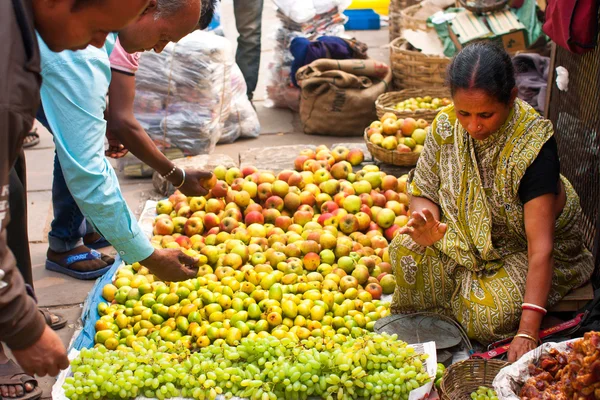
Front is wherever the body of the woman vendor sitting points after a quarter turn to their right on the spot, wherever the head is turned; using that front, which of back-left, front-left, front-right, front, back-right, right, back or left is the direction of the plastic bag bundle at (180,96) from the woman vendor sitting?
front

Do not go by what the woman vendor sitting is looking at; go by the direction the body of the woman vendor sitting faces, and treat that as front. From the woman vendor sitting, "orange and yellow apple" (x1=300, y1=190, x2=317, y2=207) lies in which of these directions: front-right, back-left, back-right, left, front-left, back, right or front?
right

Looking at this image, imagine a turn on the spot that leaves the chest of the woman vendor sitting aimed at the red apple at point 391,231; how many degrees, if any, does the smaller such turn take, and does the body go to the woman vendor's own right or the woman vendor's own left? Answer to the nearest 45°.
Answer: approximately 90° to the woman vendor's own right

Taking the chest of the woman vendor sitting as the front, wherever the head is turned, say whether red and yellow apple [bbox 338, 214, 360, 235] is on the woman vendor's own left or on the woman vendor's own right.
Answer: on the woman vendor's own right

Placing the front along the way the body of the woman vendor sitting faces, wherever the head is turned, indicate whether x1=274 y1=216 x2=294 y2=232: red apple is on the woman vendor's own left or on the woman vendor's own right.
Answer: on the woman vendor's own right

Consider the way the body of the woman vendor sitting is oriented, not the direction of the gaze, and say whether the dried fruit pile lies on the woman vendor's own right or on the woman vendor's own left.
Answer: on the woman vendor's own left

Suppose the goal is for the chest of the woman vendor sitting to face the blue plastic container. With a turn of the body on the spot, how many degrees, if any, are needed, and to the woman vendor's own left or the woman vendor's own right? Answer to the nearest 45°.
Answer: approximately 135° to the woman vendor's own right

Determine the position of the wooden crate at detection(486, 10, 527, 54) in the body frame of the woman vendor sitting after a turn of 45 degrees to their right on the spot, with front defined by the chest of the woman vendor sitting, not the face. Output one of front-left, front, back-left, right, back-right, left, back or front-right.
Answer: right

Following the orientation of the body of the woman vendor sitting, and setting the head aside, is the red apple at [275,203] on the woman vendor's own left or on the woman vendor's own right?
on the woman vendor's own right

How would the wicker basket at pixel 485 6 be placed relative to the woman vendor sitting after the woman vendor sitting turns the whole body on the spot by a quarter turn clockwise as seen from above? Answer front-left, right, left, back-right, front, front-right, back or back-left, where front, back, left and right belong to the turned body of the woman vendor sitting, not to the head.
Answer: front-right

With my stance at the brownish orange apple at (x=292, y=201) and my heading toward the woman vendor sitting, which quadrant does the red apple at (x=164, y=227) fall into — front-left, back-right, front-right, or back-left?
back-right

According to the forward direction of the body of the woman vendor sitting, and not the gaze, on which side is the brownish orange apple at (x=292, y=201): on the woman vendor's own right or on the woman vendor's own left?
on the woman vendor's own right

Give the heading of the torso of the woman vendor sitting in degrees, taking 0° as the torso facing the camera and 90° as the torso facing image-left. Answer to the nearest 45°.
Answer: approximately 45°

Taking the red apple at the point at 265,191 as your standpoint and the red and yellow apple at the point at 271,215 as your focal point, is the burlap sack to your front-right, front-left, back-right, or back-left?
back-left
